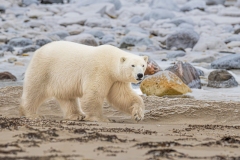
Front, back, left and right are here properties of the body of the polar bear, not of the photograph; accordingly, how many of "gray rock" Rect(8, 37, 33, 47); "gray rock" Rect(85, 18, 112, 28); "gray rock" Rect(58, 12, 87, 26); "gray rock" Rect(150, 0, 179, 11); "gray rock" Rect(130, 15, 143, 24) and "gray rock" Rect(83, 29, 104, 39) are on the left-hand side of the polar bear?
6

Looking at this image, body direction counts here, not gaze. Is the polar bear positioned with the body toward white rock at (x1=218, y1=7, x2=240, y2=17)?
no

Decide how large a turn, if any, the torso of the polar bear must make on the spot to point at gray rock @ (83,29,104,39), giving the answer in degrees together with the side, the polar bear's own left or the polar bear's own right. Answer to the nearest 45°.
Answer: approximately 90° to the polar bear's own left

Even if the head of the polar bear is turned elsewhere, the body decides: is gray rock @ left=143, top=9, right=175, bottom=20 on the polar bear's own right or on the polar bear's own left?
on the polar bear's own left

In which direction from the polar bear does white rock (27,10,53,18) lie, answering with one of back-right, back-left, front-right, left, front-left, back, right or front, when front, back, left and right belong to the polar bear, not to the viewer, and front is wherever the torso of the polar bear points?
left

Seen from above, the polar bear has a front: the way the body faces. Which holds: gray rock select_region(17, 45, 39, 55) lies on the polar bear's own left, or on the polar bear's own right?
on the polar bear's own left

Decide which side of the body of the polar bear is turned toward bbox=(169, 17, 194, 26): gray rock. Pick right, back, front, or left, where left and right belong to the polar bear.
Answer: left

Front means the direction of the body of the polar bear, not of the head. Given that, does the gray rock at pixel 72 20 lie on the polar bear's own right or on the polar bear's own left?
on the polar bear's own left

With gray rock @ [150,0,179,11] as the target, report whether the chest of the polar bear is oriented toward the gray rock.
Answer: no

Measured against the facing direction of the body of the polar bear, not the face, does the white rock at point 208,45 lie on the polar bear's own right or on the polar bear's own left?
on the polar bear's own left

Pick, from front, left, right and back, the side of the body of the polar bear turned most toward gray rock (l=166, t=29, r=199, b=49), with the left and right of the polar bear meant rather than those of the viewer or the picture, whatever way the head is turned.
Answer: left

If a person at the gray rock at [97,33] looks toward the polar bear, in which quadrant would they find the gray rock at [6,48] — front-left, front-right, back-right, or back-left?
front-right

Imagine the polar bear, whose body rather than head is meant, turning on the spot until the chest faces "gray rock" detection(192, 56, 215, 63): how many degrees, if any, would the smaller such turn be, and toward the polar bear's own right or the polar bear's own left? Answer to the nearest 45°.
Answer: approximately 45° to the polar bear's own left

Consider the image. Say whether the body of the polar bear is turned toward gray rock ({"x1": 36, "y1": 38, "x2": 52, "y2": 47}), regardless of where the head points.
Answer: no

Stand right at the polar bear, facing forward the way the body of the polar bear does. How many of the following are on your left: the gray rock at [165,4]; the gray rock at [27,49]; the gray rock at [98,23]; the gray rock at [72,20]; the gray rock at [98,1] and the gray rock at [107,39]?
6

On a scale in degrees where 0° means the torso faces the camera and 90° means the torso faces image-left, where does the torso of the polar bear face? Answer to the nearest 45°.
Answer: approximately 270°
